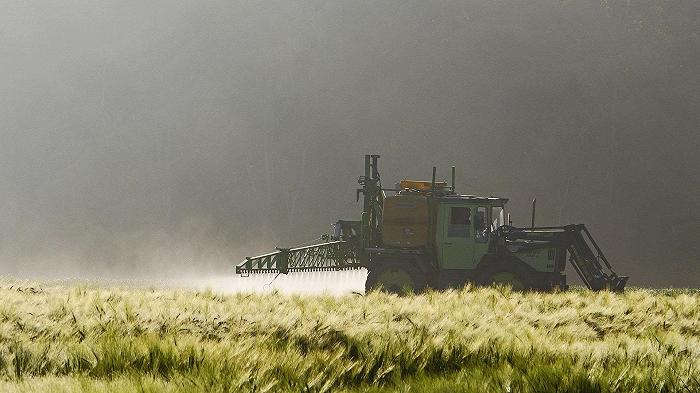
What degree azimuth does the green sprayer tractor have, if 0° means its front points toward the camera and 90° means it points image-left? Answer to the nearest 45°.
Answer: approximately 270°
